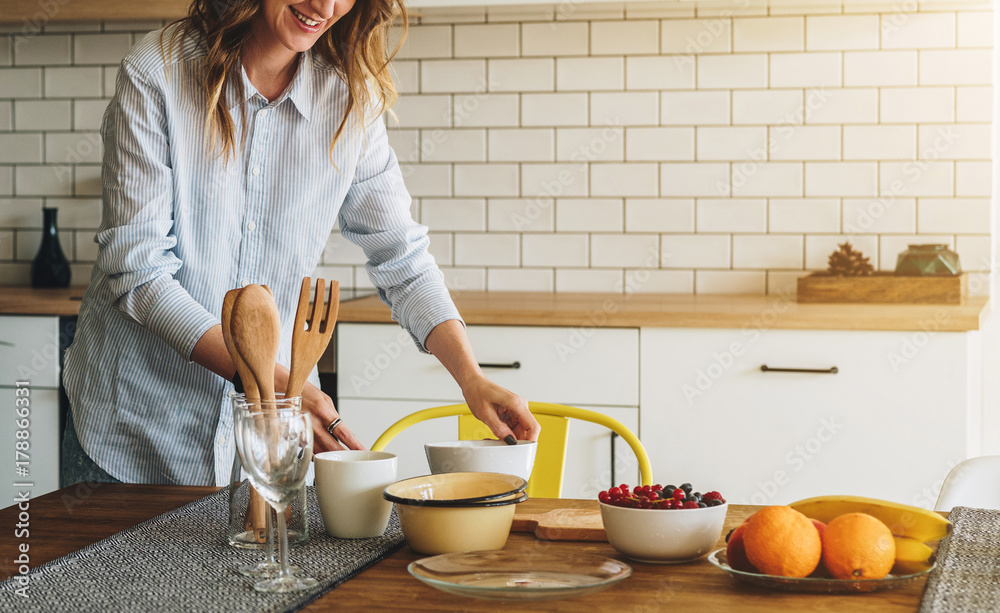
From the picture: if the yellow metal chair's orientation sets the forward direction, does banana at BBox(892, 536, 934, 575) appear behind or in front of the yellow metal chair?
in front

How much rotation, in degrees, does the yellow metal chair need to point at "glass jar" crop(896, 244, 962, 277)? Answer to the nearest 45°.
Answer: approximately 135° to its left

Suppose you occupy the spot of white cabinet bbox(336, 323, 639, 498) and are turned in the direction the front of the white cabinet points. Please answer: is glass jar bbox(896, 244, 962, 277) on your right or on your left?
on your left

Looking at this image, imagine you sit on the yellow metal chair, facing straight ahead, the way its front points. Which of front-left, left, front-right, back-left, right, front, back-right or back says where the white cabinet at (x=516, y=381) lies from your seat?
back

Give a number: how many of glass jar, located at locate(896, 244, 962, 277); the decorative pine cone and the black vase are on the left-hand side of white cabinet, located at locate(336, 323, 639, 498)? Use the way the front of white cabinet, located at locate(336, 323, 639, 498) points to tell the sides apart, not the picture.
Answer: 2

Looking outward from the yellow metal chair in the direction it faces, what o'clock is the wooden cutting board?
The wooden cutting board is roughly at 12 o'clock from the yellow metal chair.

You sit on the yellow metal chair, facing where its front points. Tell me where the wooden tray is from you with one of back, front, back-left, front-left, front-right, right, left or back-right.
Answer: back-left

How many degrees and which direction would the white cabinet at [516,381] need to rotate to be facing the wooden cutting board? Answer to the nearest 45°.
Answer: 0° — it already faces it

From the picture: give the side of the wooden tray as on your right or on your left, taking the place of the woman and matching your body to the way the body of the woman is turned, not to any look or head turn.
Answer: on your left

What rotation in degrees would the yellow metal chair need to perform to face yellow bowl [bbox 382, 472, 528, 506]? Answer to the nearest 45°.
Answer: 0° — it already faces it

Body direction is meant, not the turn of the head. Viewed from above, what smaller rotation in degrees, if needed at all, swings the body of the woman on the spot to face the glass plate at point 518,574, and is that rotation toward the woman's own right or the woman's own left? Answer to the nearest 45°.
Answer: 0° — they already face it

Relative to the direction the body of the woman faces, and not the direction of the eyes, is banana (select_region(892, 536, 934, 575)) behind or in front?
in front

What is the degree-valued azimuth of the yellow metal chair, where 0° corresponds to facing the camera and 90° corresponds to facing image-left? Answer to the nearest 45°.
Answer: approximately 0°

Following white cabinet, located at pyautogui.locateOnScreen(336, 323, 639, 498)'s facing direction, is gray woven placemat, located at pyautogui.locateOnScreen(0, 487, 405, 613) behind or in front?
in front

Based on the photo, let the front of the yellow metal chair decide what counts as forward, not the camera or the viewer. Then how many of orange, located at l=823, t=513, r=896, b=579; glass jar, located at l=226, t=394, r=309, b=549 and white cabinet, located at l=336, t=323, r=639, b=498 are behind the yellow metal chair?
1
